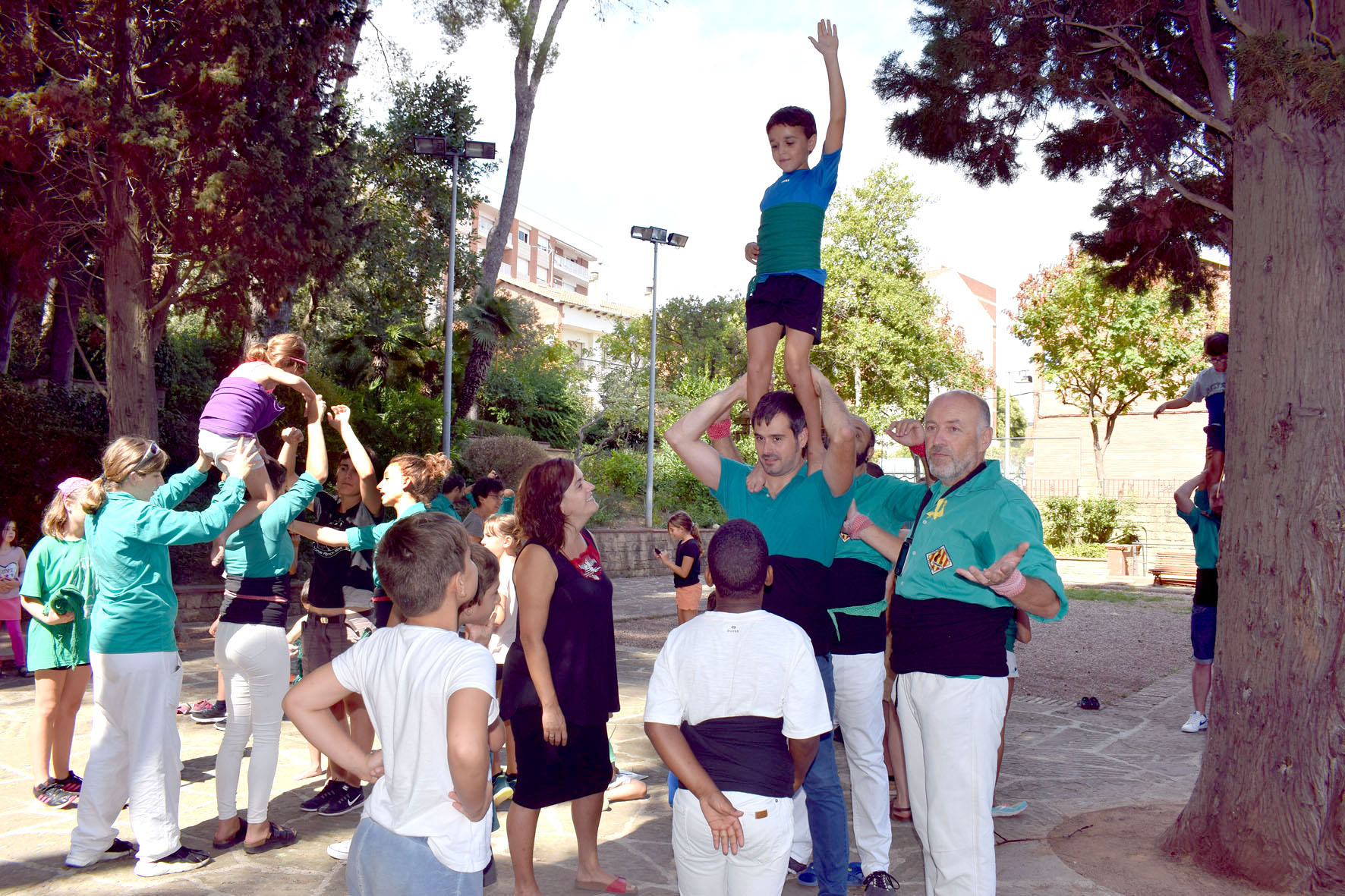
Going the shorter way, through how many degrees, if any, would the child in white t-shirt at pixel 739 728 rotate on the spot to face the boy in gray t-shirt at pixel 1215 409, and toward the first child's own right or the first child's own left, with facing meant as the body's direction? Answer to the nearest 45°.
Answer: approximately 45° to the first child's own right

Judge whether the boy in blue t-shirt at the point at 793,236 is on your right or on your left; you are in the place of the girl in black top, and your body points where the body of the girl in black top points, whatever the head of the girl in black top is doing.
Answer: on your left

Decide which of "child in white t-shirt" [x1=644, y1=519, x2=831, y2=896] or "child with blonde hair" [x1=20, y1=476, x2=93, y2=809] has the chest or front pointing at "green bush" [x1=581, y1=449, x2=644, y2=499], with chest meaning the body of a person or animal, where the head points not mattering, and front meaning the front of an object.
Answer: the child in white t-shirt

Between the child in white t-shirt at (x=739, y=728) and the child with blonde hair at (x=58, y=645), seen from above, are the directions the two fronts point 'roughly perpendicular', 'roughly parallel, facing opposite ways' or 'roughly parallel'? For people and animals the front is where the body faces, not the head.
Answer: roughly perpendicular

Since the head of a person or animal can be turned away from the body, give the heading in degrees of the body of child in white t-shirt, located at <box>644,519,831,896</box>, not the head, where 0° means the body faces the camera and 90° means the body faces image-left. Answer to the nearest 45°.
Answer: approximately 180°

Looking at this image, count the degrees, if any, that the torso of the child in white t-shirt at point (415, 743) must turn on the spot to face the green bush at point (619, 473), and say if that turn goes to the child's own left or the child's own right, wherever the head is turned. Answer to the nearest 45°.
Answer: approximately 45° to the child's own left
